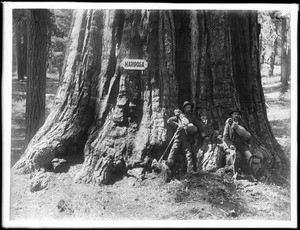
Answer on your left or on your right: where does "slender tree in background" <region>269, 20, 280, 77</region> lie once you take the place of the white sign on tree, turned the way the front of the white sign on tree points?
on your left

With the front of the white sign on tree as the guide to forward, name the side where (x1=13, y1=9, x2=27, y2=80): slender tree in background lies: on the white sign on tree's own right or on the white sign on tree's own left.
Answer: on the white sign on tree's own right

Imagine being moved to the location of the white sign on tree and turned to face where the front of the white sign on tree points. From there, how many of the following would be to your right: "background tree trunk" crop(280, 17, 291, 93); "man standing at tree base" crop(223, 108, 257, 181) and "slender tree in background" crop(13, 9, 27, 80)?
1

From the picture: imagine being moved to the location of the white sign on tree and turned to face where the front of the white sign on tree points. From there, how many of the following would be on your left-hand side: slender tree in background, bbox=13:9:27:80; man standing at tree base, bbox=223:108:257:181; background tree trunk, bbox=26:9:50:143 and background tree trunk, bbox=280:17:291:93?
2

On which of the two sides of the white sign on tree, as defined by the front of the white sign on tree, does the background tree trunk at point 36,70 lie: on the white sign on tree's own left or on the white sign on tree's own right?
on the white sign on tree's own right

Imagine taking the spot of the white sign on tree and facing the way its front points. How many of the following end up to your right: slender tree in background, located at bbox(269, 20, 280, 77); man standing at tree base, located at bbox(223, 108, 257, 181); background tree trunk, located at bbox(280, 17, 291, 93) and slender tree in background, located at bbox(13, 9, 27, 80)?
1

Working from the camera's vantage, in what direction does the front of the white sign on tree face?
facing the viewer

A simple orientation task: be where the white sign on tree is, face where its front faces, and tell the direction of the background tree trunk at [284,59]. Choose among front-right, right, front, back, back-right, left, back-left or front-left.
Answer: left

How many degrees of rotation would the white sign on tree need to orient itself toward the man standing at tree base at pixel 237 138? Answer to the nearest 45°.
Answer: approximately 90° to its left

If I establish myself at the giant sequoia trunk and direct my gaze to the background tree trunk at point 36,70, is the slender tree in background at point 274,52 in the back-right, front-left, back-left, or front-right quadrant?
back-right
